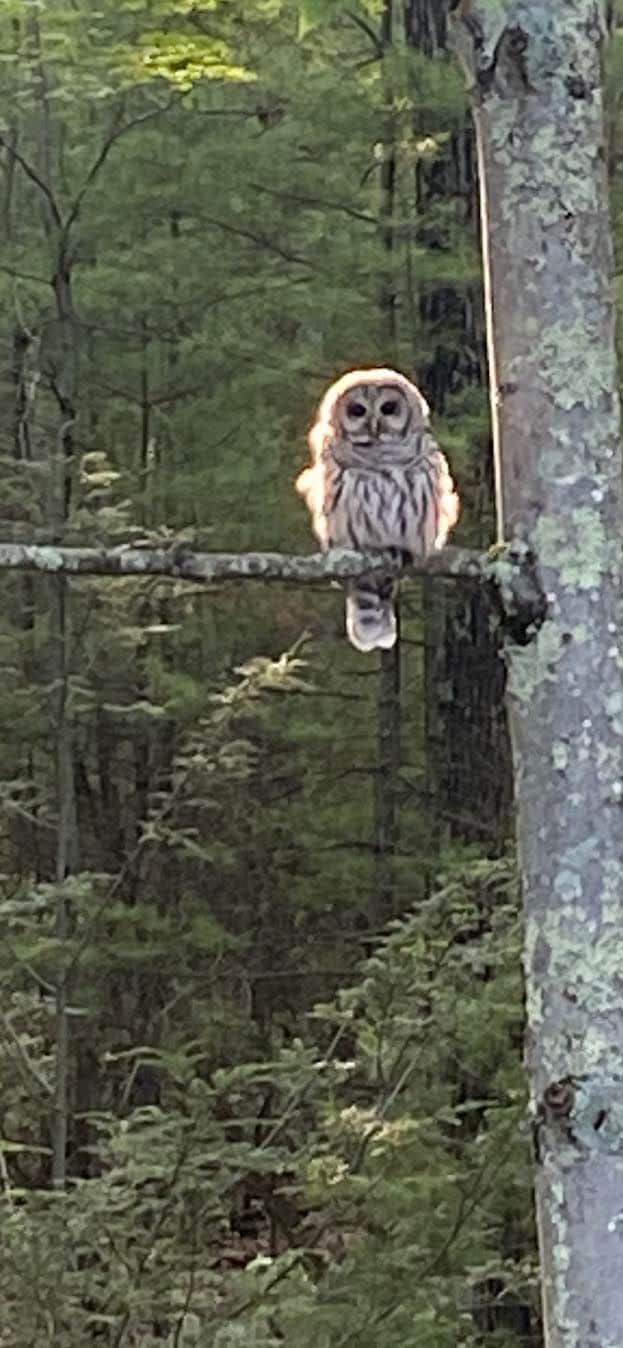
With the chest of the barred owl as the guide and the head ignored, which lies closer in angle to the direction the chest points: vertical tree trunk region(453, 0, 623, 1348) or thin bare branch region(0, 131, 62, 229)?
the vertical tree trunk

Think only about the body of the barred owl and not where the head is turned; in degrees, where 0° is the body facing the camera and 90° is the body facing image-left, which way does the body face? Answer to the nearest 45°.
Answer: approximately 0°

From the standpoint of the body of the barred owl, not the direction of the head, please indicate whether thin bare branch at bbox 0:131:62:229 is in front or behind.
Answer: behind
